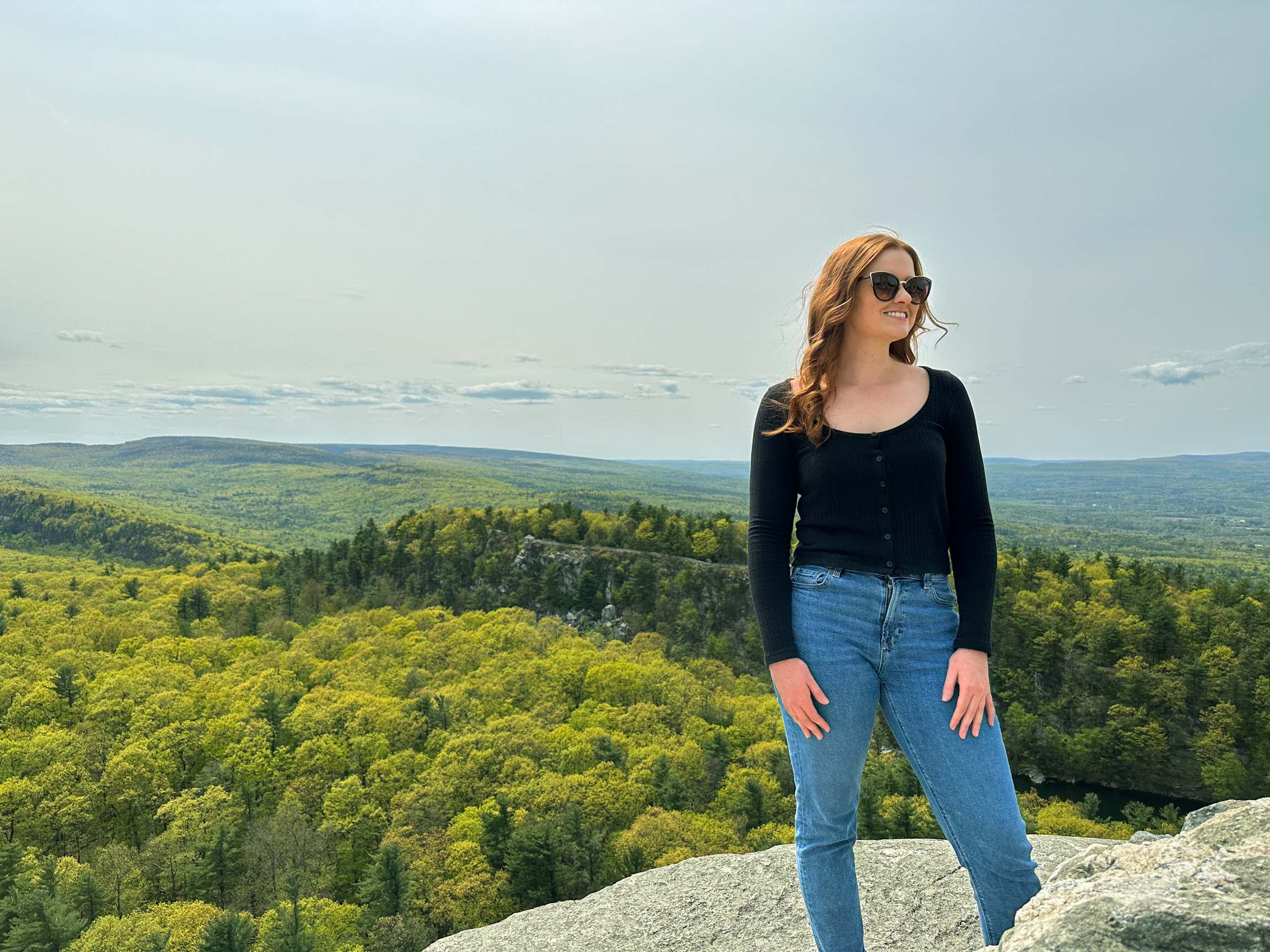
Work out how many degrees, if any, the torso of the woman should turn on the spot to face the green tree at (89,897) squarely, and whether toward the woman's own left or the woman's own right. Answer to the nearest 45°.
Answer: approximately 135° to the woman's own right

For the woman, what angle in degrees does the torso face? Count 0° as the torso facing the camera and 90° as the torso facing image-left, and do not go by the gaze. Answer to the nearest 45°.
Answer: approximately 0°

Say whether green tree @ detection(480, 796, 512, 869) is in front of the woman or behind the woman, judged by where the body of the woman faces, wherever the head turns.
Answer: behind

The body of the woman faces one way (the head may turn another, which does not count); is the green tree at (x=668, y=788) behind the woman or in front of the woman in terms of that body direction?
behind

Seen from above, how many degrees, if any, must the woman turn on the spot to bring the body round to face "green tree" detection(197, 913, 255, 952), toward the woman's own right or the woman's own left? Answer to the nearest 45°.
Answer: approximately 135° to the woman's own right
